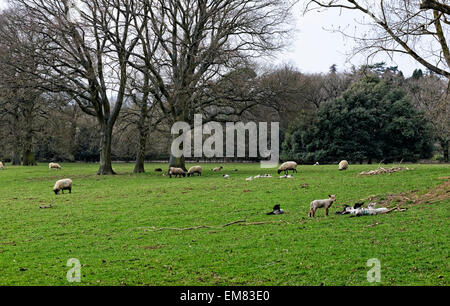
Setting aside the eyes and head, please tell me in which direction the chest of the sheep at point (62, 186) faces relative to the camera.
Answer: to the viewer's left

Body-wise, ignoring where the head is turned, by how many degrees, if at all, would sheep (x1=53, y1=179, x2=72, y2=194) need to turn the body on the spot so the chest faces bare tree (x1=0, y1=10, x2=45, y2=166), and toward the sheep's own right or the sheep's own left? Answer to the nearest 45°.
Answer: approximately 90° to the sheep's own right

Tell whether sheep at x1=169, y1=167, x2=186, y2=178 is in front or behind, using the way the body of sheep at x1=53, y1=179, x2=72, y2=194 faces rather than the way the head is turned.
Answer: behind

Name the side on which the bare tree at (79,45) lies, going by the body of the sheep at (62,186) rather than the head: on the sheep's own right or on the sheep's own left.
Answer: on the sheep's own right

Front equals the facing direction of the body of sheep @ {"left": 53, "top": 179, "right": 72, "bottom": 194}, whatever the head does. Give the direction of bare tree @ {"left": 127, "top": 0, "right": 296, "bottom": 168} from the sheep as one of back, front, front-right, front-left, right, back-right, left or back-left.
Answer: back-right

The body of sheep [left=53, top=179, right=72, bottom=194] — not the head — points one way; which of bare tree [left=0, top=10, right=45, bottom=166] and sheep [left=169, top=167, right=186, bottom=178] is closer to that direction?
the bare tree
